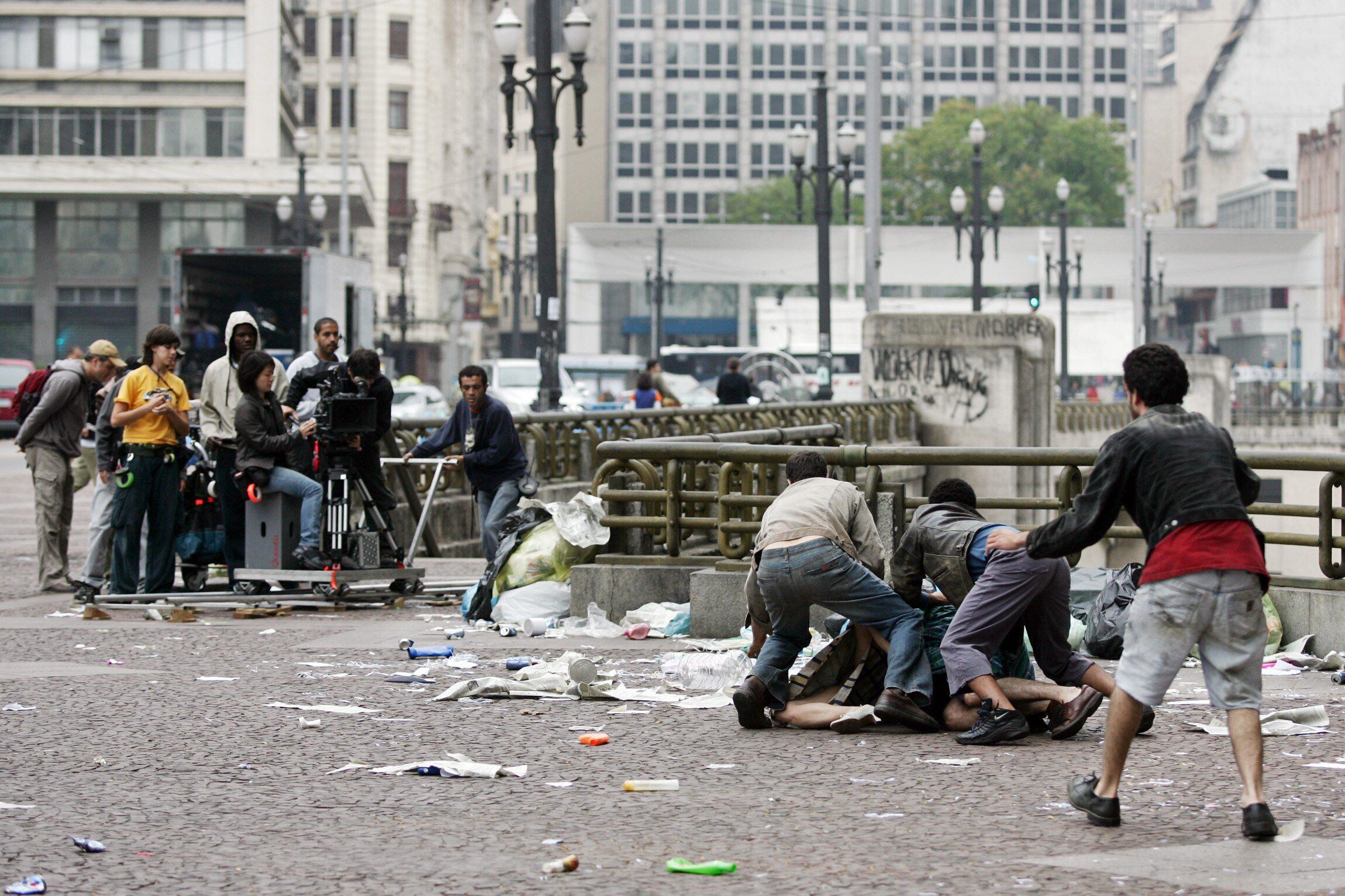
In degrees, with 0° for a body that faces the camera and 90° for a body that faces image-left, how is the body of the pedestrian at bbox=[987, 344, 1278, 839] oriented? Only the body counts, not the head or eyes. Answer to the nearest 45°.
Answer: approximately 135°

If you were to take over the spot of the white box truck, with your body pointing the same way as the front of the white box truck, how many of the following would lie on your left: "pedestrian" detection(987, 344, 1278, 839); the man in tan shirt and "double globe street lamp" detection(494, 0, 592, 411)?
0

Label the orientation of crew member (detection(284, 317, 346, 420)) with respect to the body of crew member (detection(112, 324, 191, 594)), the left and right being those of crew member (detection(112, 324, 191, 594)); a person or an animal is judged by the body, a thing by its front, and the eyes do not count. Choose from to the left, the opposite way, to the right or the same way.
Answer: the same way

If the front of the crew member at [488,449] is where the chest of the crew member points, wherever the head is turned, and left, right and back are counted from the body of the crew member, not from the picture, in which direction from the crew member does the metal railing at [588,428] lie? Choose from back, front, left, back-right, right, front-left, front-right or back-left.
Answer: back-right

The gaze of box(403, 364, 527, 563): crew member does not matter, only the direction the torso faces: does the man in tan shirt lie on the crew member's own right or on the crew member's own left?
on the crew member's own left

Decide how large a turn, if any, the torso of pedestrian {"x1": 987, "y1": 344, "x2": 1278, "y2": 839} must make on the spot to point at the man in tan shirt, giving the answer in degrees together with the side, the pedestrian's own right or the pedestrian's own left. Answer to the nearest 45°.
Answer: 0° — they already face them

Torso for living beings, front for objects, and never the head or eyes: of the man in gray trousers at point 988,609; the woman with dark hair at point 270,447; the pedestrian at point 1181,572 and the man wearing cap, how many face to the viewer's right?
2

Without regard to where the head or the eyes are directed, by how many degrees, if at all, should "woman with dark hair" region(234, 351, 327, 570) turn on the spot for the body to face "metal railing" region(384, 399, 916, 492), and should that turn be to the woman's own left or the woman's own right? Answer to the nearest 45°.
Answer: approximately 45° to the woman's own left

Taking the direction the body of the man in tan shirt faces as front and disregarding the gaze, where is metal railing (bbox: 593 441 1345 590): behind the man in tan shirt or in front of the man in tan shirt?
in front

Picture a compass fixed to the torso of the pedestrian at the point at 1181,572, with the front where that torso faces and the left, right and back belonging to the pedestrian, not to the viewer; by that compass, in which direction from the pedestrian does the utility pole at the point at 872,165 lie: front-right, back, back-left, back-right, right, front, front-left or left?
front-right

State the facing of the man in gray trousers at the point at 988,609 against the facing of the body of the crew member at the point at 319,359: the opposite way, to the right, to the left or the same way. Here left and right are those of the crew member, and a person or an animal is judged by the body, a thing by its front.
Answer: the opposite way

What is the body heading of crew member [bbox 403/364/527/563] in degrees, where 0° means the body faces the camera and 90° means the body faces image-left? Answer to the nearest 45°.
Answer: approximately 45°

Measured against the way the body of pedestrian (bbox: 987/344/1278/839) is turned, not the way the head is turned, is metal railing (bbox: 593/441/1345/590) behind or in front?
in front

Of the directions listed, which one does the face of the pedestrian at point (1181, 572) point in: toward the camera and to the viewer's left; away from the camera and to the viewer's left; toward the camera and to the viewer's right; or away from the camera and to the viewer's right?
away from the camera and to the viewer's left

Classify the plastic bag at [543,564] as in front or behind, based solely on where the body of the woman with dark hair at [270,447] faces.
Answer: in front
